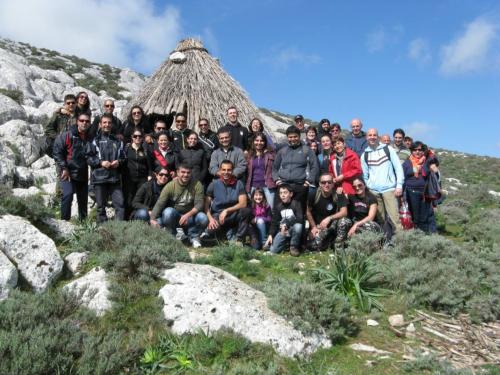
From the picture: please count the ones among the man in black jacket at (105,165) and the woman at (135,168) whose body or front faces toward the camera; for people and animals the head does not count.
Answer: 2

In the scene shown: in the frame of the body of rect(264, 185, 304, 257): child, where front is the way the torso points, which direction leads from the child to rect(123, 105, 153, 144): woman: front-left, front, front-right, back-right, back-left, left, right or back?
right

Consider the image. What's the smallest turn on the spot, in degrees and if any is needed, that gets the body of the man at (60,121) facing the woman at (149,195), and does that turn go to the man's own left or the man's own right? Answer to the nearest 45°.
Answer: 0° — they already face them

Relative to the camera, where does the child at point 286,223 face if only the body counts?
toward the camera

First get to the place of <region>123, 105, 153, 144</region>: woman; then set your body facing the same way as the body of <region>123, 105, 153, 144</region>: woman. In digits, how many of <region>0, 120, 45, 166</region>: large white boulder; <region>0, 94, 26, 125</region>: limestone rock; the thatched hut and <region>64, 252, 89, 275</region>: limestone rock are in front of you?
1

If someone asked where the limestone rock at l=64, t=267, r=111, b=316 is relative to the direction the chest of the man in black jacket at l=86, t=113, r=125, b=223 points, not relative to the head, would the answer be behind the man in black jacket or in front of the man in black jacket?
in front

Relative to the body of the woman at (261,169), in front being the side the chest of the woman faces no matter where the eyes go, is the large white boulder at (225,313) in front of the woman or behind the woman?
in front

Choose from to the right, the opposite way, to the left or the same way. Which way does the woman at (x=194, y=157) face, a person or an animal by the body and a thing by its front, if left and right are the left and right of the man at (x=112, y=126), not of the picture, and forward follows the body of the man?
the same way

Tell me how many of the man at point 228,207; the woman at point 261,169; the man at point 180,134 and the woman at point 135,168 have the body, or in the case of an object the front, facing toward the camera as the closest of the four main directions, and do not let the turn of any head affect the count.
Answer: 4

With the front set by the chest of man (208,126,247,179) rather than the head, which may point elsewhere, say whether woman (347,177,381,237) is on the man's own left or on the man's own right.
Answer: on the man's own left

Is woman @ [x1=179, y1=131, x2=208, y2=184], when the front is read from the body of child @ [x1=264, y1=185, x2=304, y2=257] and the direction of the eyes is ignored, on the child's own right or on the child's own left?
on the child's own right

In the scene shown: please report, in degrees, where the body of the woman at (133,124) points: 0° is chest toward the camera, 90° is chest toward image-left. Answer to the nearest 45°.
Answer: approximately 0°

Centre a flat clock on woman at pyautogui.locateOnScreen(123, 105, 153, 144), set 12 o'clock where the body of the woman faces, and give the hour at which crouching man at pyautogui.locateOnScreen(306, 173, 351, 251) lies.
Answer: The crouching man is roughly at 10 o'clock from the woman.

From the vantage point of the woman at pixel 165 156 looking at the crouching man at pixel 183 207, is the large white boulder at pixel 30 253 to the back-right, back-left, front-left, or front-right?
front-right

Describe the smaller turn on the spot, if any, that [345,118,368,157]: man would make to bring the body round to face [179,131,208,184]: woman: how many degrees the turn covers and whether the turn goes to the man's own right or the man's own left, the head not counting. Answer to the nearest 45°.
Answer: approximately 45° to the man's own right

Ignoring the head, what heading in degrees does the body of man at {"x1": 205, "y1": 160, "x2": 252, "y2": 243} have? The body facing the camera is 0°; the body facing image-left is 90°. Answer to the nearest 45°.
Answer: approximately 0°

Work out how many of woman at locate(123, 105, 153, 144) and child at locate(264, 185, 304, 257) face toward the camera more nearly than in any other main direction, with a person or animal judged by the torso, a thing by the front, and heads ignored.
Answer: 2
